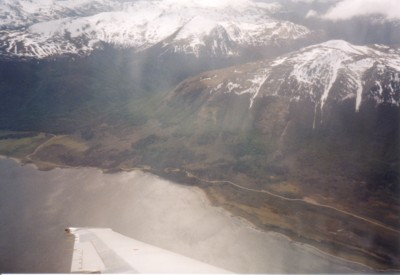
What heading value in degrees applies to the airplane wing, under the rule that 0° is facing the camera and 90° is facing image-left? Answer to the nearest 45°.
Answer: approximately 270°
